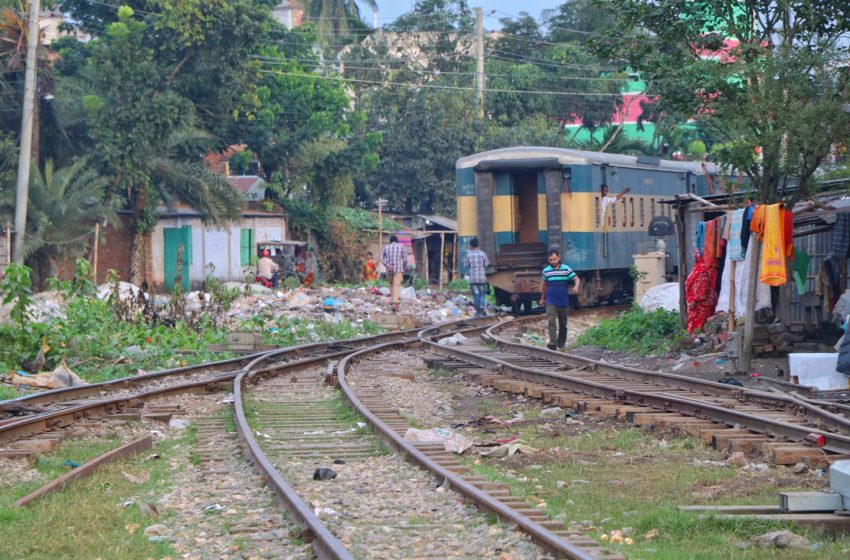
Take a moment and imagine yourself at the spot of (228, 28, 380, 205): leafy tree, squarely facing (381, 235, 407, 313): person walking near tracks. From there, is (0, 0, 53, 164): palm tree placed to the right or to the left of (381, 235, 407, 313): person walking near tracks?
right

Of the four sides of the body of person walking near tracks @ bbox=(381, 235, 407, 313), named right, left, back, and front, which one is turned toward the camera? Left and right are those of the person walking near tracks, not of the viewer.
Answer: back

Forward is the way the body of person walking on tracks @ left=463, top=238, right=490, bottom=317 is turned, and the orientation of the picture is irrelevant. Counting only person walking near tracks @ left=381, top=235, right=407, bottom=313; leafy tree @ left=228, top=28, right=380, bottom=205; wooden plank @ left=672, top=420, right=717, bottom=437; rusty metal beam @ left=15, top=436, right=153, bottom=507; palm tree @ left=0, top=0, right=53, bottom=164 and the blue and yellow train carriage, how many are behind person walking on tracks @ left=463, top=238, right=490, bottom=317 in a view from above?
2

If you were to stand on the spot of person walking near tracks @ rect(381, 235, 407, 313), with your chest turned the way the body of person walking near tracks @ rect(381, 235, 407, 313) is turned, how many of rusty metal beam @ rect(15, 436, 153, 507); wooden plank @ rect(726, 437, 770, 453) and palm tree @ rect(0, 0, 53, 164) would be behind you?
2

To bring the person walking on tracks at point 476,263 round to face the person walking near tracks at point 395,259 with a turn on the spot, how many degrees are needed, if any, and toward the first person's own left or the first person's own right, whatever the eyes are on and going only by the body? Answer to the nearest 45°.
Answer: approximately 45° to the first person's own left

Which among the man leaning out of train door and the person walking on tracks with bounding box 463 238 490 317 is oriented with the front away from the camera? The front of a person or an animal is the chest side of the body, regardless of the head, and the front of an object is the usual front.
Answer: the person walking on tracks

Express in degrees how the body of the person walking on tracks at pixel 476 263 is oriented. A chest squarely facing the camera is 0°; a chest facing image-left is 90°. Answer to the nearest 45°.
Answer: approximately 180°

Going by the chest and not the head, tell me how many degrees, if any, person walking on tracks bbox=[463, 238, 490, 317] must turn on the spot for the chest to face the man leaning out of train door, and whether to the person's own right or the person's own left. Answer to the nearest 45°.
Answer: approximately 45° to the person's own right

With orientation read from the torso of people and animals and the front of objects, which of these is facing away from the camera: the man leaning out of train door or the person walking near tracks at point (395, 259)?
the person walking near tracks

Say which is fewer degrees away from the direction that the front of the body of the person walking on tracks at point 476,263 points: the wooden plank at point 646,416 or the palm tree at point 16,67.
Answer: the palm tree

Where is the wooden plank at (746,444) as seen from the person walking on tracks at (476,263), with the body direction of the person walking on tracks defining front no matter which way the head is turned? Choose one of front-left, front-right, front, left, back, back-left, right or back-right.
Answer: back

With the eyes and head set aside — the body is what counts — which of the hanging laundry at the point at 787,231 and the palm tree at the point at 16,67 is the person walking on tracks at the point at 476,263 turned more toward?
the palm tree

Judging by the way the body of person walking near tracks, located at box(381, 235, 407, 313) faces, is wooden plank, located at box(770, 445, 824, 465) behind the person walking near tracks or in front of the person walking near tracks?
behind

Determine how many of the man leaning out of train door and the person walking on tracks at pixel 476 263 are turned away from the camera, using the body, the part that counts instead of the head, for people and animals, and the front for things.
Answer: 1
